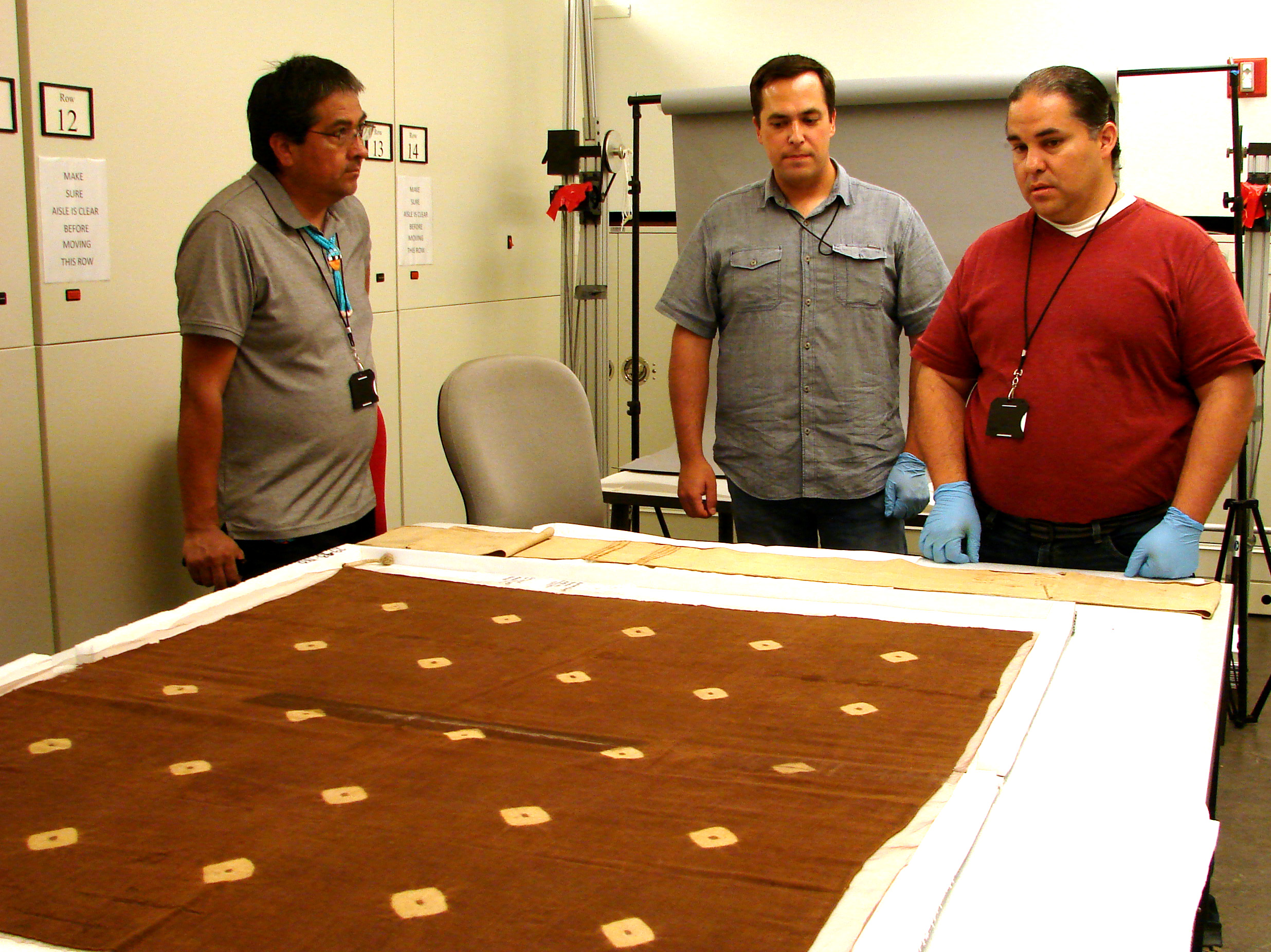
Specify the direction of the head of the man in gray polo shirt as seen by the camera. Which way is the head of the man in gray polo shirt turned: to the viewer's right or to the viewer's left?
to the viewer's right

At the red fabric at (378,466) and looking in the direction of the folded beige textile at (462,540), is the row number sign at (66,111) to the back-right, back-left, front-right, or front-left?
back-right

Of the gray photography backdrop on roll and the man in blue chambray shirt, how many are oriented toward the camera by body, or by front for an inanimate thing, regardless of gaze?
2

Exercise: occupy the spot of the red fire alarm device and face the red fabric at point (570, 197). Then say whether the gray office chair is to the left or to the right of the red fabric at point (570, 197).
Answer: left

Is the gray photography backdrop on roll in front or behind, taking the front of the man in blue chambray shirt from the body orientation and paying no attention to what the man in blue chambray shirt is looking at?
behind

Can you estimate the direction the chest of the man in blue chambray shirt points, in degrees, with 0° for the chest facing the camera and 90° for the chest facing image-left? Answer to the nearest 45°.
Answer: approximately 0°
